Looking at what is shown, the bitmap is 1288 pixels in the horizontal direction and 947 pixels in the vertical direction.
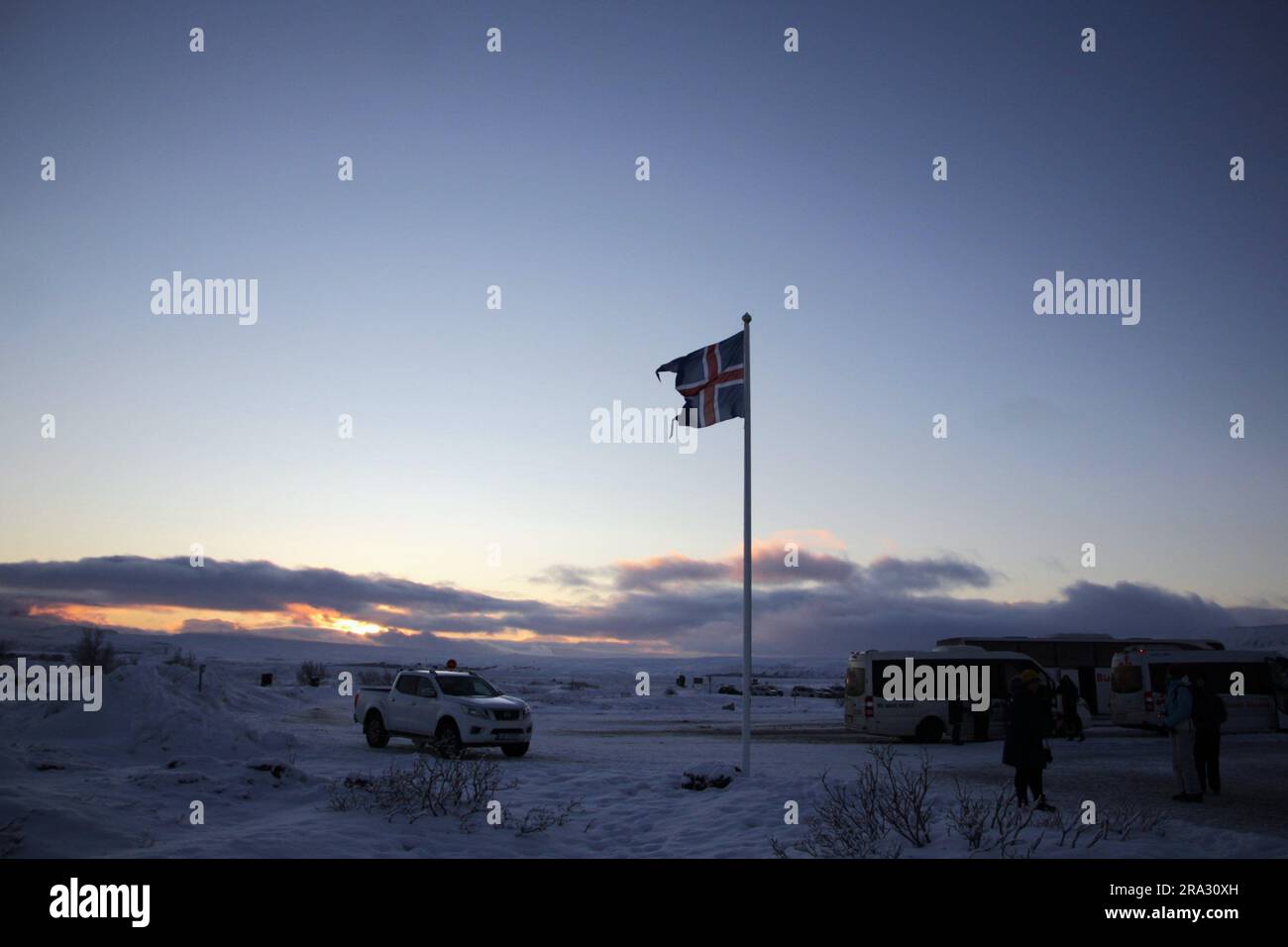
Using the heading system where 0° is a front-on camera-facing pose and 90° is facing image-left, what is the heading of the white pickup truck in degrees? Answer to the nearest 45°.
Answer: approximately 315°

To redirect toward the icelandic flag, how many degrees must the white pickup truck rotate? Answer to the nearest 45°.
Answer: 0° — it already faces it

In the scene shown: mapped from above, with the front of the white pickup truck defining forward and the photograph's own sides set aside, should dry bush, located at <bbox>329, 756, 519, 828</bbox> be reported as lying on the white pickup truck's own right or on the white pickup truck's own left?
on the white pickup truck's own right

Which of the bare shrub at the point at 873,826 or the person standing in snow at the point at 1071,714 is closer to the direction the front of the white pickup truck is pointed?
the bare shrub
